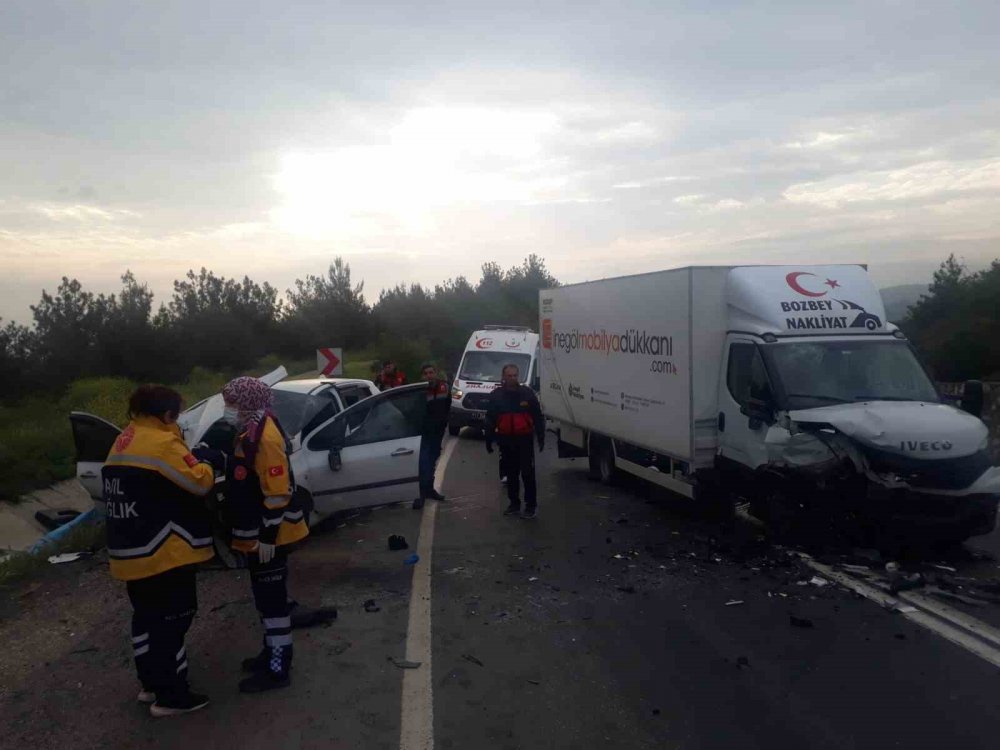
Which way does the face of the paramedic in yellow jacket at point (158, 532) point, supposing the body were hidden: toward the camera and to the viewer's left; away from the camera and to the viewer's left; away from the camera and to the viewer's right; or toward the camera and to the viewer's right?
away from the camera and to the viewer's right

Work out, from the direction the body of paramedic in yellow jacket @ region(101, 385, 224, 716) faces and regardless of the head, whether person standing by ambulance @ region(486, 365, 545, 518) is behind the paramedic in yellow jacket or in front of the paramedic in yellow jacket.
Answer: in front

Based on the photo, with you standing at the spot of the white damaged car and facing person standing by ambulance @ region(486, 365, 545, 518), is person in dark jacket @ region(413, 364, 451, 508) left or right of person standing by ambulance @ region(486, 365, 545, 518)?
left

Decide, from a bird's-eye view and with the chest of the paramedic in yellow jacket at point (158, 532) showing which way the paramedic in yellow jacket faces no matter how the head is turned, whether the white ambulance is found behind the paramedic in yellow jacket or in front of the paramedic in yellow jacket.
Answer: in front

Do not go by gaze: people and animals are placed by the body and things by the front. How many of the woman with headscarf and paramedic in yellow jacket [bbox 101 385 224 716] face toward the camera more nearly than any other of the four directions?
0

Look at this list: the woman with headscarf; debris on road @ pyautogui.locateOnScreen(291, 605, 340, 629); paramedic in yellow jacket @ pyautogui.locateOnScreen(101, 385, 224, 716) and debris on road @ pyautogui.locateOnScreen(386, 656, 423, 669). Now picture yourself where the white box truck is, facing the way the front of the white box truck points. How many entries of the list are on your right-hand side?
4

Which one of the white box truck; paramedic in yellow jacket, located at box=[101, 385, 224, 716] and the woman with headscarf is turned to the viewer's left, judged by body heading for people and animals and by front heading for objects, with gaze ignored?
the woman with headscarf

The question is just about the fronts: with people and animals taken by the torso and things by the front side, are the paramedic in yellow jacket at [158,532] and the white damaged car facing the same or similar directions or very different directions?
very different directions

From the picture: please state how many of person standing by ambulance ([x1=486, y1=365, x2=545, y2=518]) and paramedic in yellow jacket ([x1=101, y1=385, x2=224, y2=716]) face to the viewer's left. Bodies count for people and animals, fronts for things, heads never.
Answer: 0

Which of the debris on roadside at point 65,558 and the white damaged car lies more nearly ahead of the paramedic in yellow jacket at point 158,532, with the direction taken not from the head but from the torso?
the white damaged car
